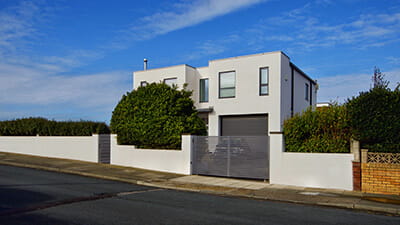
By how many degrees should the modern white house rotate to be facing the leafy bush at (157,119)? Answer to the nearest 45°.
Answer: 0° — it already faces it

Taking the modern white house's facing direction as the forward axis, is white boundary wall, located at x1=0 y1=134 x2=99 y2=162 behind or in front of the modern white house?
in front

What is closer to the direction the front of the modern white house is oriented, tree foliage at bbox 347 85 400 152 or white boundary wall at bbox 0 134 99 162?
the white boundary wall

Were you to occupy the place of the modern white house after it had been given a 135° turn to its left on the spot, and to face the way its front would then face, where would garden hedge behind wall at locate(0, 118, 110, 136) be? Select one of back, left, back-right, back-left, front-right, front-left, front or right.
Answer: back

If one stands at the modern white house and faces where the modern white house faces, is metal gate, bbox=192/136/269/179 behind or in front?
in front

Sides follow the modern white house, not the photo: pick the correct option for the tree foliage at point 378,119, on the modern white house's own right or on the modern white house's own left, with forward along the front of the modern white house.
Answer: on the modern white house's own left

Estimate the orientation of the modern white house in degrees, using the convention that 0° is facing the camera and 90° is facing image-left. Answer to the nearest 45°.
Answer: approximately 45°

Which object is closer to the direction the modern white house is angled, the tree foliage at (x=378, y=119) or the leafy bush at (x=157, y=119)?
the leafy bush

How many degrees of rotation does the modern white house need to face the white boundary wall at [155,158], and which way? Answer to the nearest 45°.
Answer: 0° — it already faces it

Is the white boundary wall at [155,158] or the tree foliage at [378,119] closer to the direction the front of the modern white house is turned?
the white boundary wall

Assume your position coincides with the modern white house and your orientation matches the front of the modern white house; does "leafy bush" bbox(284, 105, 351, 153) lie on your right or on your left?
on your left

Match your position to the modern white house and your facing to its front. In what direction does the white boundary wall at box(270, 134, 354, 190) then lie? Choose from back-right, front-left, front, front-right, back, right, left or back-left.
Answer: front-left
